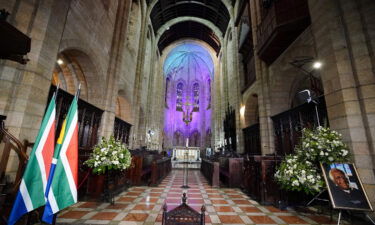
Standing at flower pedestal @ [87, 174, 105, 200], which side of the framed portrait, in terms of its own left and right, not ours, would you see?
right

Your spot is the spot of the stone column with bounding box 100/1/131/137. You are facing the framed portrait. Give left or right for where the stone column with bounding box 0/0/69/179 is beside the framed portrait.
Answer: right

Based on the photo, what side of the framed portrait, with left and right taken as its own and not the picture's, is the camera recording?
front

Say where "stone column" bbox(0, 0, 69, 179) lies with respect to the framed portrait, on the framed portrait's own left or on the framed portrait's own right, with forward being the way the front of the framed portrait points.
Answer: on the framed portrait's own right

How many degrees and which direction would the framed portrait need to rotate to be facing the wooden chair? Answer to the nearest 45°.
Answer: approximately 45° to its right
